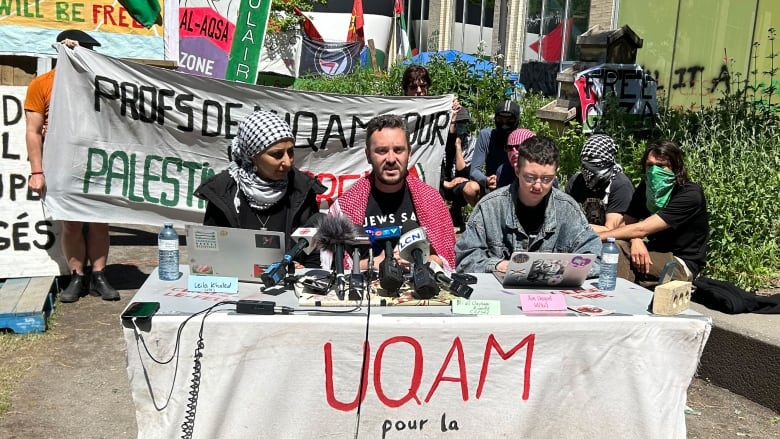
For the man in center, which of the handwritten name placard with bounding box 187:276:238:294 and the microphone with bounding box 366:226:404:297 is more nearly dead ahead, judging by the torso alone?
the microphone

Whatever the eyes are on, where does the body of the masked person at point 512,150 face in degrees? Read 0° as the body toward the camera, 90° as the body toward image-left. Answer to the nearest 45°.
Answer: approximately 45°

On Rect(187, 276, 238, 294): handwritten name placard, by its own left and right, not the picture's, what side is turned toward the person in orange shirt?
back

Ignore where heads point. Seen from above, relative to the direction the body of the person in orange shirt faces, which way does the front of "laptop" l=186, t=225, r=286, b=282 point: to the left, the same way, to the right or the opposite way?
the opposite way

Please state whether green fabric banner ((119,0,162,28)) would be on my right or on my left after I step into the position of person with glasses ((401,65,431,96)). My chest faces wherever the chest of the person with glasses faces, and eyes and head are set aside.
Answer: on my right

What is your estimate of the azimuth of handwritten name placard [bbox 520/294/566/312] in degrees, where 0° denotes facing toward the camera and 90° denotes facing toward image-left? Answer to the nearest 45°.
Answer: approximately 0°

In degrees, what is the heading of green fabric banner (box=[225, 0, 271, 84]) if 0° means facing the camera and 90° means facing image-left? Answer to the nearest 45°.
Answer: approximately 0°

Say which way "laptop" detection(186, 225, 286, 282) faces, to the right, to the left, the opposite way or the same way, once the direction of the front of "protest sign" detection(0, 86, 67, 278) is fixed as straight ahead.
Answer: the opposite way

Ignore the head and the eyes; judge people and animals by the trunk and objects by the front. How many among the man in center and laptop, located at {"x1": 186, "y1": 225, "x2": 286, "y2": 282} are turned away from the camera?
1

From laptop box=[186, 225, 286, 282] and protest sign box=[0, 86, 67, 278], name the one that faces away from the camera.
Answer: the laptop

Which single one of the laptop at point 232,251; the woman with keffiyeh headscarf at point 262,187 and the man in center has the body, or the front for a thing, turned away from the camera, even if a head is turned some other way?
the laptop

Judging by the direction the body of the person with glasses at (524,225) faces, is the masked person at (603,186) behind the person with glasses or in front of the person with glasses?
behind

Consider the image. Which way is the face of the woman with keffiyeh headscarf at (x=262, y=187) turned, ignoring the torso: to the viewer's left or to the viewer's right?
to the viewer's right
